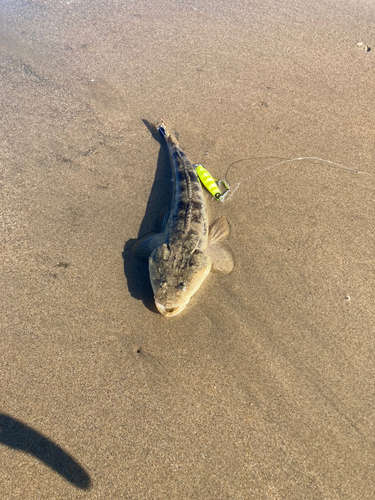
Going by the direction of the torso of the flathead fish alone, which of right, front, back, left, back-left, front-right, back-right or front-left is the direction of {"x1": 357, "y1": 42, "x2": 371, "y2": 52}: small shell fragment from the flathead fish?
back

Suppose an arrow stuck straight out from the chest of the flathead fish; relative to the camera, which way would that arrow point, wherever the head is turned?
toward the camera

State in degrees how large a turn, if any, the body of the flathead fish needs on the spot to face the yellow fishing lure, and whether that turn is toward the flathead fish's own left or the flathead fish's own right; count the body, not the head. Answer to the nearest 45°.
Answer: approximately 180°
